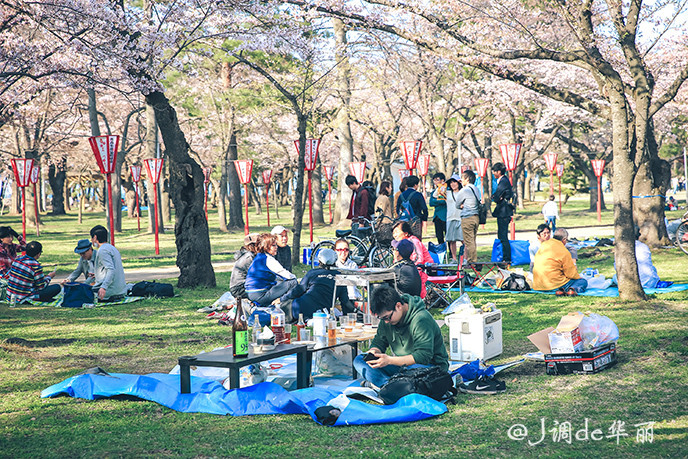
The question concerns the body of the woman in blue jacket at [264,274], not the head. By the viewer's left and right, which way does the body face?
facing to the right of the viewer

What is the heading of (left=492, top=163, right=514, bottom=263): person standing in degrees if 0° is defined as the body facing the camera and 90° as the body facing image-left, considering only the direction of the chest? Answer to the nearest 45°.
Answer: approximately 90°

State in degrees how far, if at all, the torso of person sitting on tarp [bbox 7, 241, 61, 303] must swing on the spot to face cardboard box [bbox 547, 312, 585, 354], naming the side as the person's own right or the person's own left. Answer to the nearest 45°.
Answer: approximately 90° to the person's own right

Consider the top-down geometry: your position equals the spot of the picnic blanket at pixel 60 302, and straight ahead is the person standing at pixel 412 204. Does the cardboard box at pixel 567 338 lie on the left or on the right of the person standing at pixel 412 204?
right

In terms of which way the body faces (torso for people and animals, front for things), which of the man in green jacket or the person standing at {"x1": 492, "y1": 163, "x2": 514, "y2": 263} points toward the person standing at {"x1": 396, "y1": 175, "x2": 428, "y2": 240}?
the person standing at {"x1": 492, "y1": 163, "x2": 514, "y2": 263}

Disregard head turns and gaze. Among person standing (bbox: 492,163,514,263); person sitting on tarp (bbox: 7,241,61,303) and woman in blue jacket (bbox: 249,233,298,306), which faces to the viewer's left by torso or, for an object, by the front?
the person standing

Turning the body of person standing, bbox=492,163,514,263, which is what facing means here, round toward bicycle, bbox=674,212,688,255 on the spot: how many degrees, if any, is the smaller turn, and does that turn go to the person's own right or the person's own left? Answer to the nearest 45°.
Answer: approximately 135° to the person's own right

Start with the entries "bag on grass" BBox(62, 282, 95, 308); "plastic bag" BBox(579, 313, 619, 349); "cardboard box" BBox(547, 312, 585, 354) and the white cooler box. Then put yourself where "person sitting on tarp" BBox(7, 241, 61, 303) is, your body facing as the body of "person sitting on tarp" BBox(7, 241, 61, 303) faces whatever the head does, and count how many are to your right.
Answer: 4

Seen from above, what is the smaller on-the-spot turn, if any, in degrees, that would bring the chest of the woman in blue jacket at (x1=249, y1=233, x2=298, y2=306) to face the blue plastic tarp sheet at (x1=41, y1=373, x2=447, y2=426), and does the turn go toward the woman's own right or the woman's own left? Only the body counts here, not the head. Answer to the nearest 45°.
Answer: approximately 90° to the woman's own right

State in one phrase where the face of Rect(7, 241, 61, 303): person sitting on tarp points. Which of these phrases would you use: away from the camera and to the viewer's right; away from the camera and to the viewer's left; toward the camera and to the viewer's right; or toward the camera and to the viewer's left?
away from the camera and to the viewer's right

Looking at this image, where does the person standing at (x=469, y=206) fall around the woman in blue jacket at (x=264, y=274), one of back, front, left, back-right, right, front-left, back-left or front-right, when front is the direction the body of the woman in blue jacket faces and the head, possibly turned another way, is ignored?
front-left

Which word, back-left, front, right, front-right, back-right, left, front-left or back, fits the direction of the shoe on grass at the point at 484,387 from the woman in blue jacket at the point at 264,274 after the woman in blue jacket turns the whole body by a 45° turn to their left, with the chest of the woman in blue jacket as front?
right

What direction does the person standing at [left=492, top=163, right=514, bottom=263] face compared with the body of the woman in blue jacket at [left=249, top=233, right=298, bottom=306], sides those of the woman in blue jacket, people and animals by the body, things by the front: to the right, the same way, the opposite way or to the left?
the opposite way

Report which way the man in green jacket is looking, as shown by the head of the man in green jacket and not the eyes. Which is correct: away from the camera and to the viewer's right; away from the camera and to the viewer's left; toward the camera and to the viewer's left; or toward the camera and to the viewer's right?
toward the camera and to the viewer's left
